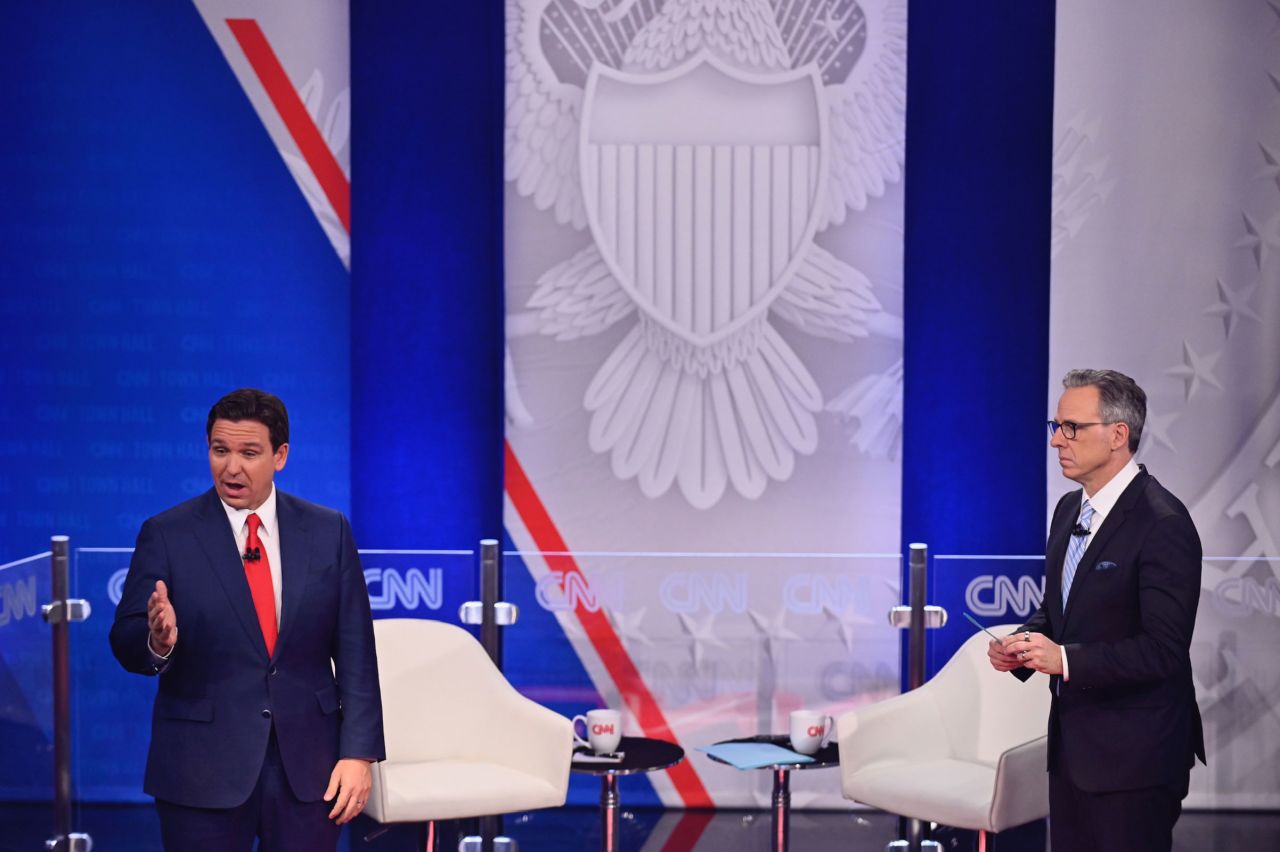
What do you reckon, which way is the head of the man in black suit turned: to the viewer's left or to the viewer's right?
to the viewer's left

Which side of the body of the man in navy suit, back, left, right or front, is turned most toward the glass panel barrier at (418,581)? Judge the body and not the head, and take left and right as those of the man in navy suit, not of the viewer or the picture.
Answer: back

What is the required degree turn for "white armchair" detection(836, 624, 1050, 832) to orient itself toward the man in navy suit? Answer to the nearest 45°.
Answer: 0° — it already faces them

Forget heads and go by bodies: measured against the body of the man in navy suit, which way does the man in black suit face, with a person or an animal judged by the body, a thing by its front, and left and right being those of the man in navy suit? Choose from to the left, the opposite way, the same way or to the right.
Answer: to the right

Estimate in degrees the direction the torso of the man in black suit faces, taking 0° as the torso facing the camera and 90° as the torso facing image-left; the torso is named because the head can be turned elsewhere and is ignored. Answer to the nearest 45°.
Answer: approximately 45°

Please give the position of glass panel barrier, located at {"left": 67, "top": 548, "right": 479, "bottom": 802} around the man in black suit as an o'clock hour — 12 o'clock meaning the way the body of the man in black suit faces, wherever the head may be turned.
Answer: The glass panel barrier is roughly at 2 o'clock from the man in black suit.

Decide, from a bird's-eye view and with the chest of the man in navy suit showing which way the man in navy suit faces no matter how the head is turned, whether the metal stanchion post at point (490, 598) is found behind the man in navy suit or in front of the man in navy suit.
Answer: behind

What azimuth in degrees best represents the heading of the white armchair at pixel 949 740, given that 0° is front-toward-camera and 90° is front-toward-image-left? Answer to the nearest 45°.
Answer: approximately 45°

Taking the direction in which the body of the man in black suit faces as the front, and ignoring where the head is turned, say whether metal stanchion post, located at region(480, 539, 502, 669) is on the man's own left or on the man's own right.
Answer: on the man's own right
